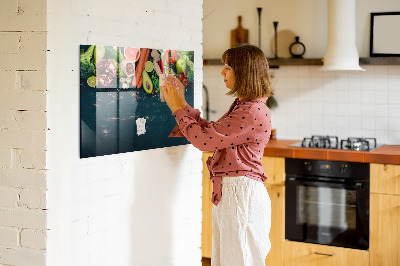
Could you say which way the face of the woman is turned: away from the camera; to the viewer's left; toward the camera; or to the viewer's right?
to the viewer's left

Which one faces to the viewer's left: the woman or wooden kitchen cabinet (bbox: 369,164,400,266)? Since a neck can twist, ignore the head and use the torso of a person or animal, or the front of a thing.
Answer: the woman

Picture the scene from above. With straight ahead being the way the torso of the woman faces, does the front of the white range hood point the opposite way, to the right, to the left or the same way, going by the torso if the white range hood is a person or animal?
to the left

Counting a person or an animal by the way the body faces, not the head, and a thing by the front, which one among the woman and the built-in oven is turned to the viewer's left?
the woman

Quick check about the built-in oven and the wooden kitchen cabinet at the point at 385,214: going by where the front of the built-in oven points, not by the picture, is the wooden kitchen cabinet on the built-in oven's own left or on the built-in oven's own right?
on the built-in oven's own left

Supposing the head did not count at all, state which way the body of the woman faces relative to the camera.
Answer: to the viewer's left
